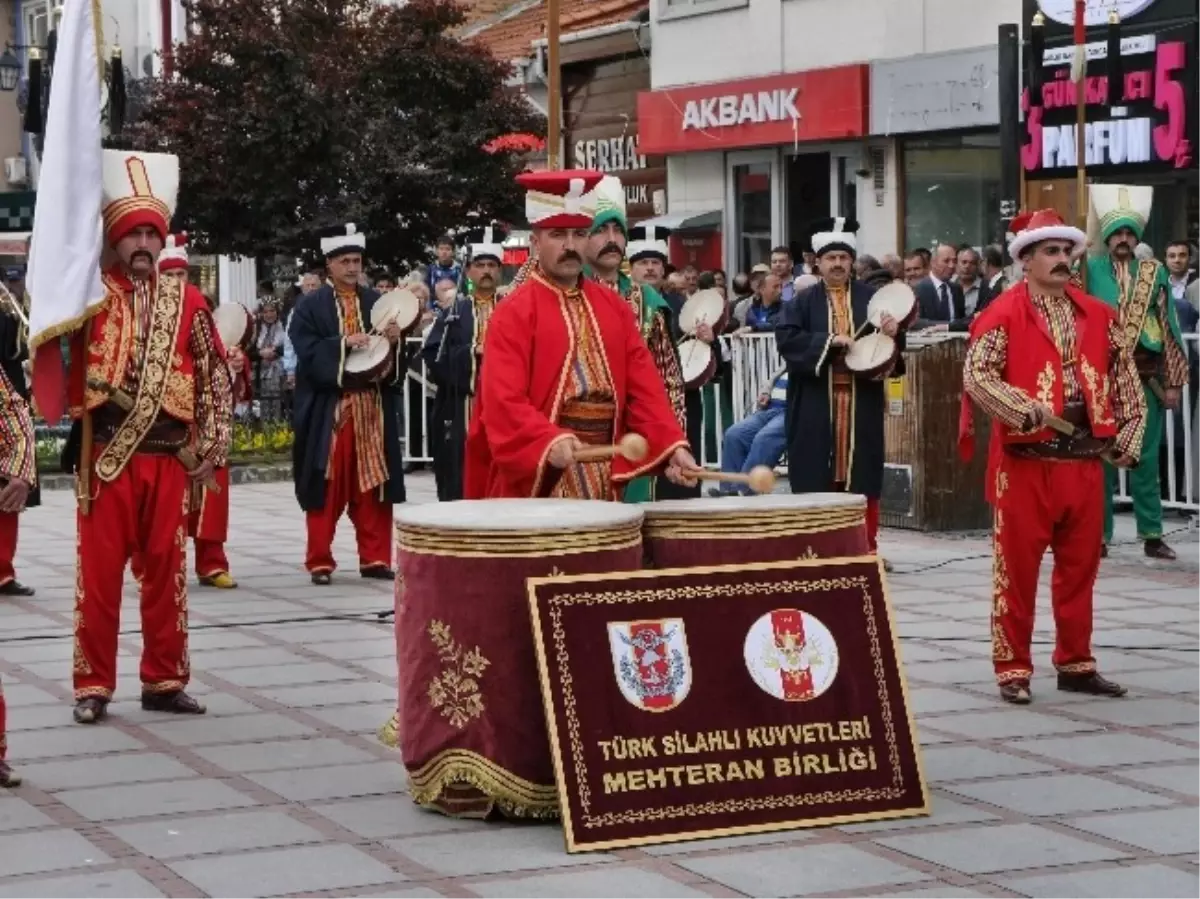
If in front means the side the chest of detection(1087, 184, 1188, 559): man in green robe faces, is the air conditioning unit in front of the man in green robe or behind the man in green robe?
behind

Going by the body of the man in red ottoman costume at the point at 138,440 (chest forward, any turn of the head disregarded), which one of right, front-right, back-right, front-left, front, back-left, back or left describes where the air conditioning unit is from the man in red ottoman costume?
back

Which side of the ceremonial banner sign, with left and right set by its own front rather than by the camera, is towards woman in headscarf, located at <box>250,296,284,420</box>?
back

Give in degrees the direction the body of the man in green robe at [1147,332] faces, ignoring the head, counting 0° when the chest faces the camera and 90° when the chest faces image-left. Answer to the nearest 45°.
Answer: approximately 0°

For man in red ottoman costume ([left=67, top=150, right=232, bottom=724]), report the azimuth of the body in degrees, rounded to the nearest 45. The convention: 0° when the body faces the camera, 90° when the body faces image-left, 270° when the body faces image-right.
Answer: approximately 0°

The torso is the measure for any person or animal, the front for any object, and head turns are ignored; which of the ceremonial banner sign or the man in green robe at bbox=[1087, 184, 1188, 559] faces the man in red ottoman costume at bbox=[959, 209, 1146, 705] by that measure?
the man in green robe

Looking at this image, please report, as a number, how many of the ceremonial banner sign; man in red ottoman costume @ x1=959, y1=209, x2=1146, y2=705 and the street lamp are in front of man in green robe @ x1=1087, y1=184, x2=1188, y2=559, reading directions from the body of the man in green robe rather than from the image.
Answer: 2

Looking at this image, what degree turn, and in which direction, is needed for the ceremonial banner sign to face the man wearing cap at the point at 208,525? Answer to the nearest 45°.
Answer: approximately 135° to its right

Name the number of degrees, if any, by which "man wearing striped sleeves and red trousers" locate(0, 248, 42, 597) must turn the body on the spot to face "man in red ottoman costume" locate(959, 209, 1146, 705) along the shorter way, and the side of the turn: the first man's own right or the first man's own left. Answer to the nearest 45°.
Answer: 0° — they already face them

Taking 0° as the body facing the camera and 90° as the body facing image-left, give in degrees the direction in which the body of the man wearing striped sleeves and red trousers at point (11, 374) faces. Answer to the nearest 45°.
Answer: approximately 315°
